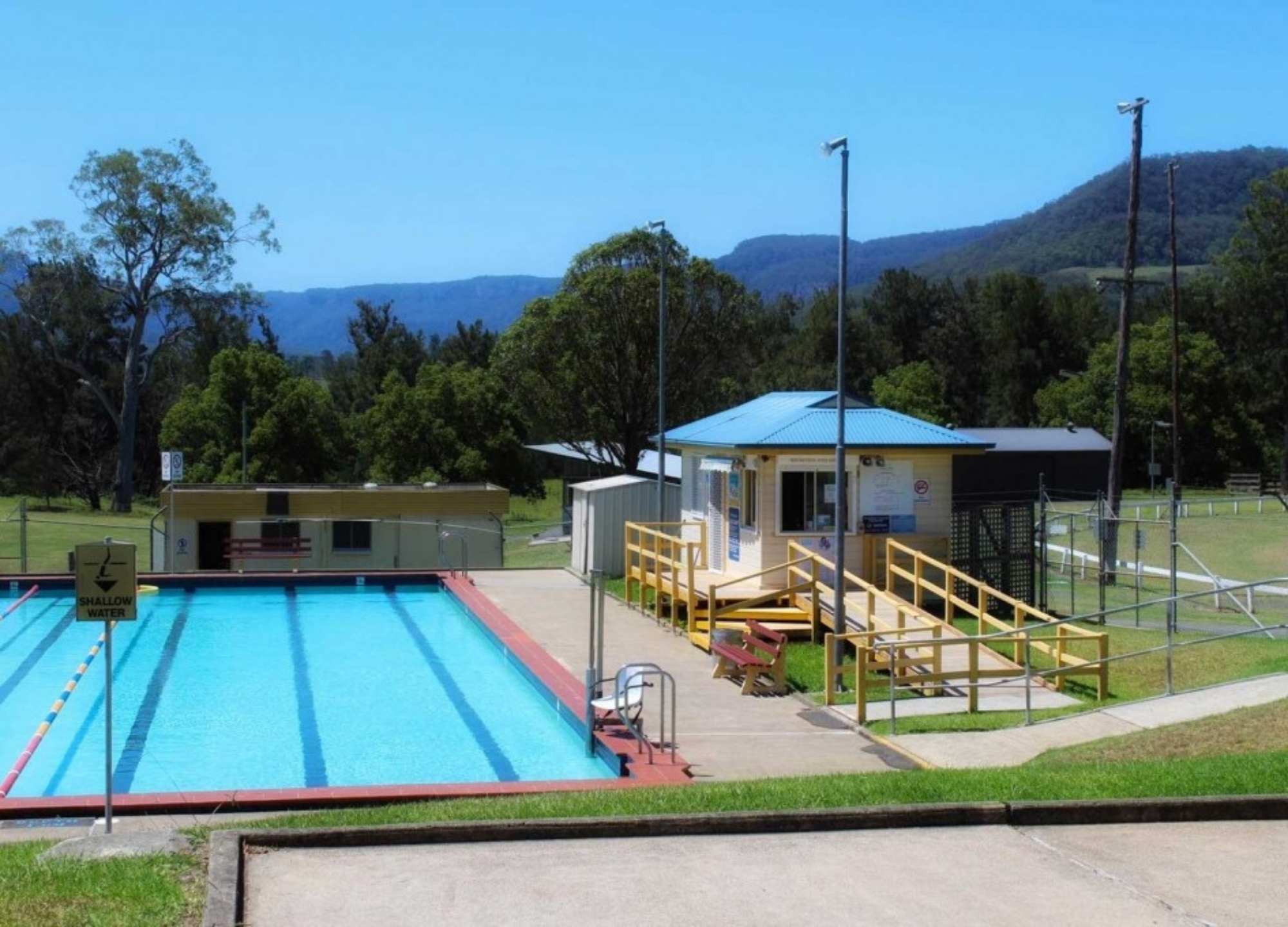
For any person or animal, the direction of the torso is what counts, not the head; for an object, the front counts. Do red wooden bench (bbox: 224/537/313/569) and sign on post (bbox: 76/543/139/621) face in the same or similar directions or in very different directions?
same or similar directions

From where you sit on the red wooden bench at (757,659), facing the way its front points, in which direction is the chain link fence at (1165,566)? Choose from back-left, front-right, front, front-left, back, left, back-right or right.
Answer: back

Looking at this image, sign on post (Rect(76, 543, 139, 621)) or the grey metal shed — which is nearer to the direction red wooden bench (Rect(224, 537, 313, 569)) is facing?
the sign on post

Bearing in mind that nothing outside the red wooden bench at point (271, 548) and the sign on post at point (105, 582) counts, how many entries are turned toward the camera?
2

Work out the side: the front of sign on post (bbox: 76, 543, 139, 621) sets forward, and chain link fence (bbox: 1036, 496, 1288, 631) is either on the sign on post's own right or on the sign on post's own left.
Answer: on the sign on post's own left

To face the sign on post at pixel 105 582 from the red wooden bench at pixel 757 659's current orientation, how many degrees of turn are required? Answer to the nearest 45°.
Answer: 0° — it already faces it

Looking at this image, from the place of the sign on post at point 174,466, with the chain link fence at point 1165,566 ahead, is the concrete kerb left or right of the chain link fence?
right

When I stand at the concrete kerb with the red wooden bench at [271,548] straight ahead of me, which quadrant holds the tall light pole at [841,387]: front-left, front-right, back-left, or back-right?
front-right

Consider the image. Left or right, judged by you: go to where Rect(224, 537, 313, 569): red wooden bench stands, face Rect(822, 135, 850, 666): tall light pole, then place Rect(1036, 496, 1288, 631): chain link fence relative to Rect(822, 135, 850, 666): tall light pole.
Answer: left

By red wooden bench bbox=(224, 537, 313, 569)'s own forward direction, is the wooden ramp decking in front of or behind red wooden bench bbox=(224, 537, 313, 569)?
in front

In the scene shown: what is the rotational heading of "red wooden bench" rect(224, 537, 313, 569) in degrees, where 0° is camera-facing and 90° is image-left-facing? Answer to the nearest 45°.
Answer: approximately 0°

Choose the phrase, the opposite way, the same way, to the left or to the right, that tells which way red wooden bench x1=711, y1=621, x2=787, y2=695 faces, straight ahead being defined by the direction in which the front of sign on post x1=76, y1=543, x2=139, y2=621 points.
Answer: to the right

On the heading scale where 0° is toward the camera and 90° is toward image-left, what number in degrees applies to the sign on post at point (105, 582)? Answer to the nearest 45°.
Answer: approximately 0°

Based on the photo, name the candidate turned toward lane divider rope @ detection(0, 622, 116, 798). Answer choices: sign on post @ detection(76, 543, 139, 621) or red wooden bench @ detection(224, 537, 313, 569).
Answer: the red wooden bench

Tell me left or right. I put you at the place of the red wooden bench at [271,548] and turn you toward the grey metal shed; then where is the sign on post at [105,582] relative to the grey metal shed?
right

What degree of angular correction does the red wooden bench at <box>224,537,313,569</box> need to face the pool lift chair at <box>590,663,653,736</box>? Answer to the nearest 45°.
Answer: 0° — it already faces it

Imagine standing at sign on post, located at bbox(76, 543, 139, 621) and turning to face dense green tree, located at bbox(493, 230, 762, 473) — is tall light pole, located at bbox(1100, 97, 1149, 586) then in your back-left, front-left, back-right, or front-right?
front-right

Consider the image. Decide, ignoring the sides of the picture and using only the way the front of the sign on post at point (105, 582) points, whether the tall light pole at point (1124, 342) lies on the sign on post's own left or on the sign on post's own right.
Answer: on the sign on post's own left
